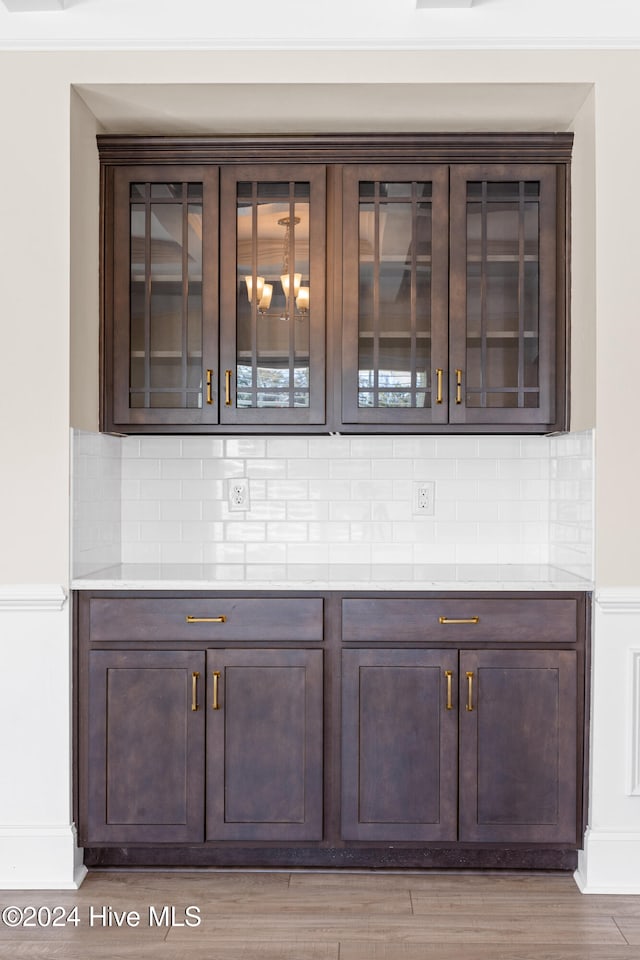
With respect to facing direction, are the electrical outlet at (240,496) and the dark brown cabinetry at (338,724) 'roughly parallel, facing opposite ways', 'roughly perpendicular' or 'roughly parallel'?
roughly parallel

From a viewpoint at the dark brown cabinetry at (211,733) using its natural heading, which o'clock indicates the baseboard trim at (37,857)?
The baseboard trim is roughly at 3 o'clock from the dark brown cabinetry.

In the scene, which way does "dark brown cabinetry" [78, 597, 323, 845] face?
toward the camera

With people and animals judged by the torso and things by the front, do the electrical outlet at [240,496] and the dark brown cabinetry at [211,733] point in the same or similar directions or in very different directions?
same or similar directions

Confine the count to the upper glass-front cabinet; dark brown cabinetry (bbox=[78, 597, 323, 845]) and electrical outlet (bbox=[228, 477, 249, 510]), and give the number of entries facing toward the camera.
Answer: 3

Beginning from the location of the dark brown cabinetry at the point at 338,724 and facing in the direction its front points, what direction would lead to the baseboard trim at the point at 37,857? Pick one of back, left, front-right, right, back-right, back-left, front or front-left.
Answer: right

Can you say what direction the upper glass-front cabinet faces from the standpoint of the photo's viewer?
facing the viewer

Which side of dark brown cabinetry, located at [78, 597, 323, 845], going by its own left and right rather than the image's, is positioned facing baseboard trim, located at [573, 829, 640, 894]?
left

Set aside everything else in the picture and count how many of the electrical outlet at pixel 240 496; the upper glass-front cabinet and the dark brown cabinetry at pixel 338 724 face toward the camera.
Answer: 3

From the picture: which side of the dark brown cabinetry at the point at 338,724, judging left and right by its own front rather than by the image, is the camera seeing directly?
front
